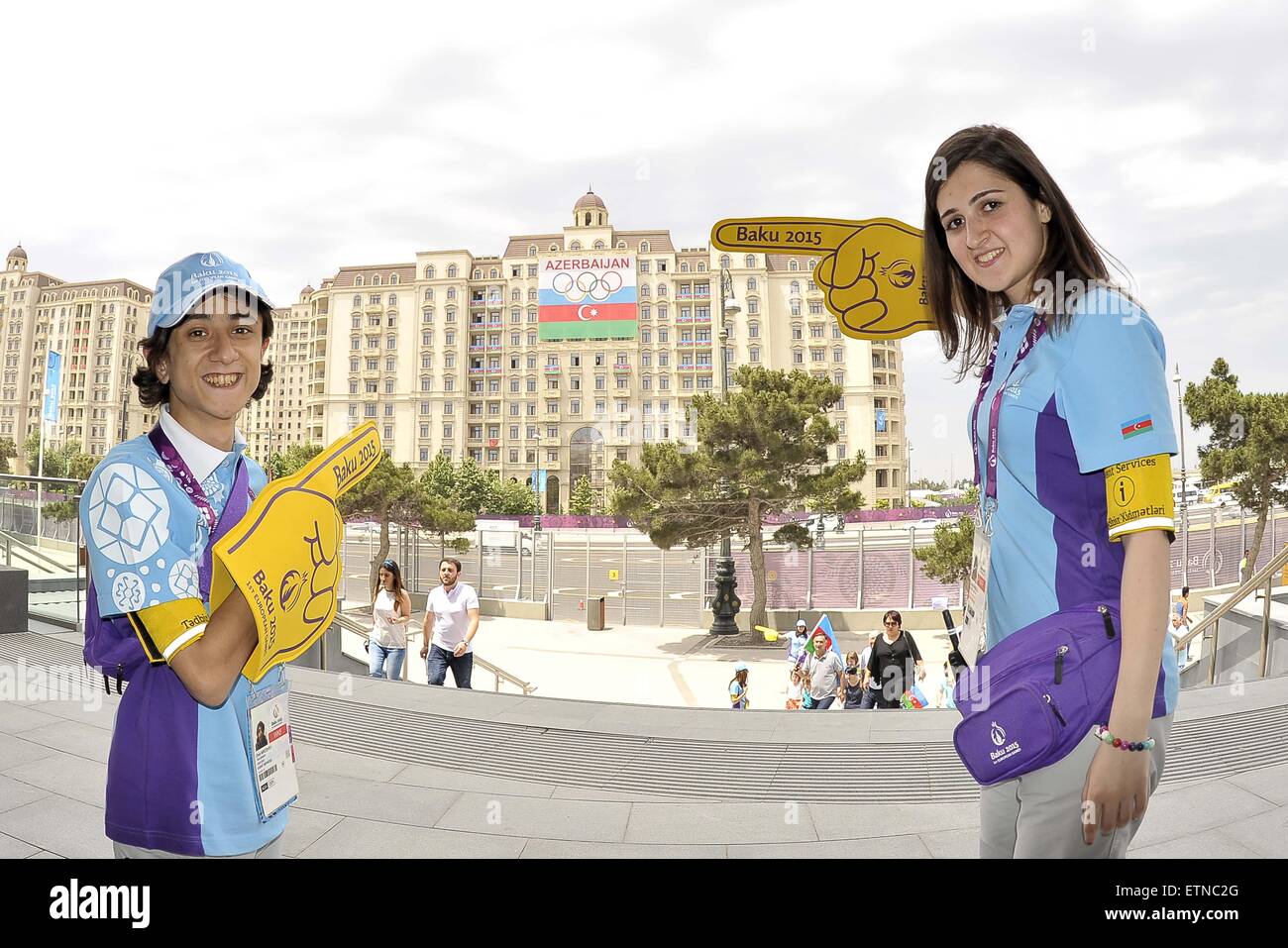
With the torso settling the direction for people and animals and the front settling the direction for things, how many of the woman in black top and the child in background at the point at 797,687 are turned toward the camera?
2

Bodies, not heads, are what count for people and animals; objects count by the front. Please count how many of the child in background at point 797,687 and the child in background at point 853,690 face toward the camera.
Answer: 2

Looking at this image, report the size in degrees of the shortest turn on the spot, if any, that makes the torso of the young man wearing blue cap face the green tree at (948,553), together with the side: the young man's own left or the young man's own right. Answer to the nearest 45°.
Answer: approximately 90° to the young man's own left

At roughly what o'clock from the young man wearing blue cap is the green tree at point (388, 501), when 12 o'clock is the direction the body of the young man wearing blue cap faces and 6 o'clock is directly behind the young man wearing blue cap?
The green tree is roughly at 8 o'clock from the young man wearing blue cap.

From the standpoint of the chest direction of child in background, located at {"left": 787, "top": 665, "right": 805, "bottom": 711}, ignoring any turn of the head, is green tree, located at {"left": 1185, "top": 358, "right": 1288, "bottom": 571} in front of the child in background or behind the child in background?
behind

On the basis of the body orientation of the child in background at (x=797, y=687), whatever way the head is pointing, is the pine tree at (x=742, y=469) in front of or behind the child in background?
behind

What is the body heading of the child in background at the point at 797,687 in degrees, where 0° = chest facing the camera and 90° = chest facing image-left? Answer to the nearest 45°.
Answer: approximately 0°

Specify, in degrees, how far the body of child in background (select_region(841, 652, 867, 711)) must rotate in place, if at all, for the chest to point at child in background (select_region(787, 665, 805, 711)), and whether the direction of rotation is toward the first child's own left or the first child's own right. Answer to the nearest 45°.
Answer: approximately 135° to the first child's own right

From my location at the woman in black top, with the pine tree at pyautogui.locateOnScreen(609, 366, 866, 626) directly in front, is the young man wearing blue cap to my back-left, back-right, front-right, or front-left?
back-left

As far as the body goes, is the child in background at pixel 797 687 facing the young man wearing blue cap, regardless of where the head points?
yes
